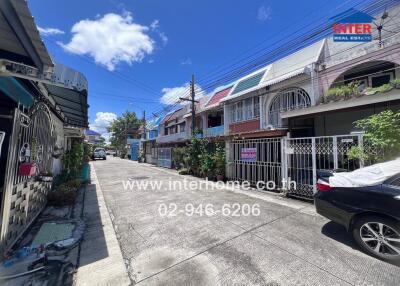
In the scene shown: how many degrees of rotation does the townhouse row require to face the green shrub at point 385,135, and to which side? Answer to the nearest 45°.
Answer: approximately 45° to its left

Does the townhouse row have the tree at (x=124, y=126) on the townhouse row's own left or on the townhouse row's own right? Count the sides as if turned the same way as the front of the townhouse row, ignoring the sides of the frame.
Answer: on the townhouse row's own right

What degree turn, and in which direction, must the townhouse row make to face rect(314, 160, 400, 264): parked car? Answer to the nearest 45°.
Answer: approximately 45° to its left

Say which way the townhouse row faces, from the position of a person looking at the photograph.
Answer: facing the viewer and to the left of the viewer

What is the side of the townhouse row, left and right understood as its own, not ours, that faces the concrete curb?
front
